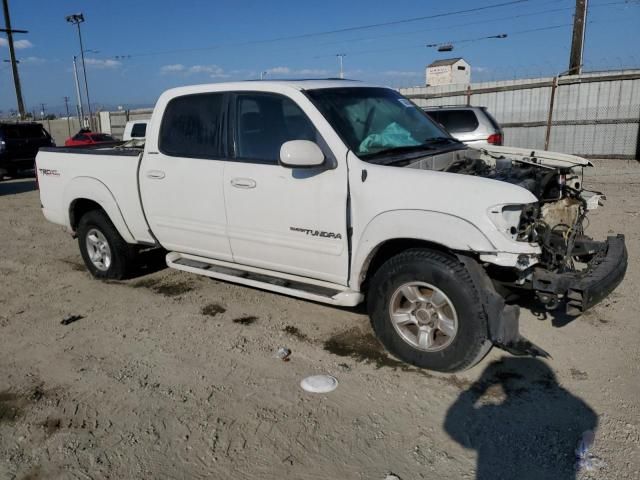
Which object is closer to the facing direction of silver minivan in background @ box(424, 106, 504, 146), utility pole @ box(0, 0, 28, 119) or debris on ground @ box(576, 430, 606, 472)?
the utility pole

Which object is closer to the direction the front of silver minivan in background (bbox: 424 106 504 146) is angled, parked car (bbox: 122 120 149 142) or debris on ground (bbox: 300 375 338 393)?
the parked car

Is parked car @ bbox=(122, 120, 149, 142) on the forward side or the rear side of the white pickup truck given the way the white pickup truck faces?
on the rear side

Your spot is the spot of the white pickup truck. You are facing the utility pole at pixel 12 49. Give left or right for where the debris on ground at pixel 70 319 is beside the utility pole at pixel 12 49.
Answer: left

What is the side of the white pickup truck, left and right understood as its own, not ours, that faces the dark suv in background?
back

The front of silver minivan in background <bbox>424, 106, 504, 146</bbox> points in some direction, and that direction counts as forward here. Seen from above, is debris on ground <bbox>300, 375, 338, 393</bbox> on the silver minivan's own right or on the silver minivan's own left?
on the silver minivan's own left

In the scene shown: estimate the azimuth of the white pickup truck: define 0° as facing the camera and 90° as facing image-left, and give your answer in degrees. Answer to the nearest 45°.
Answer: approximately 315°

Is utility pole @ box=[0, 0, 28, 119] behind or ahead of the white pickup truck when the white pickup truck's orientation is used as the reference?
behind

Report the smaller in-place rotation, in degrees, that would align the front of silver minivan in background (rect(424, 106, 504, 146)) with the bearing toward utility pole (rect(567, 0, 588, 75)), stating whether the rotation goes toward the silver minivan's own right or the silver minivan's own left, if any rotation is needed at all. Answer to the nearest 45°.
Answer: approximately 90° to the silver minivan's own right
